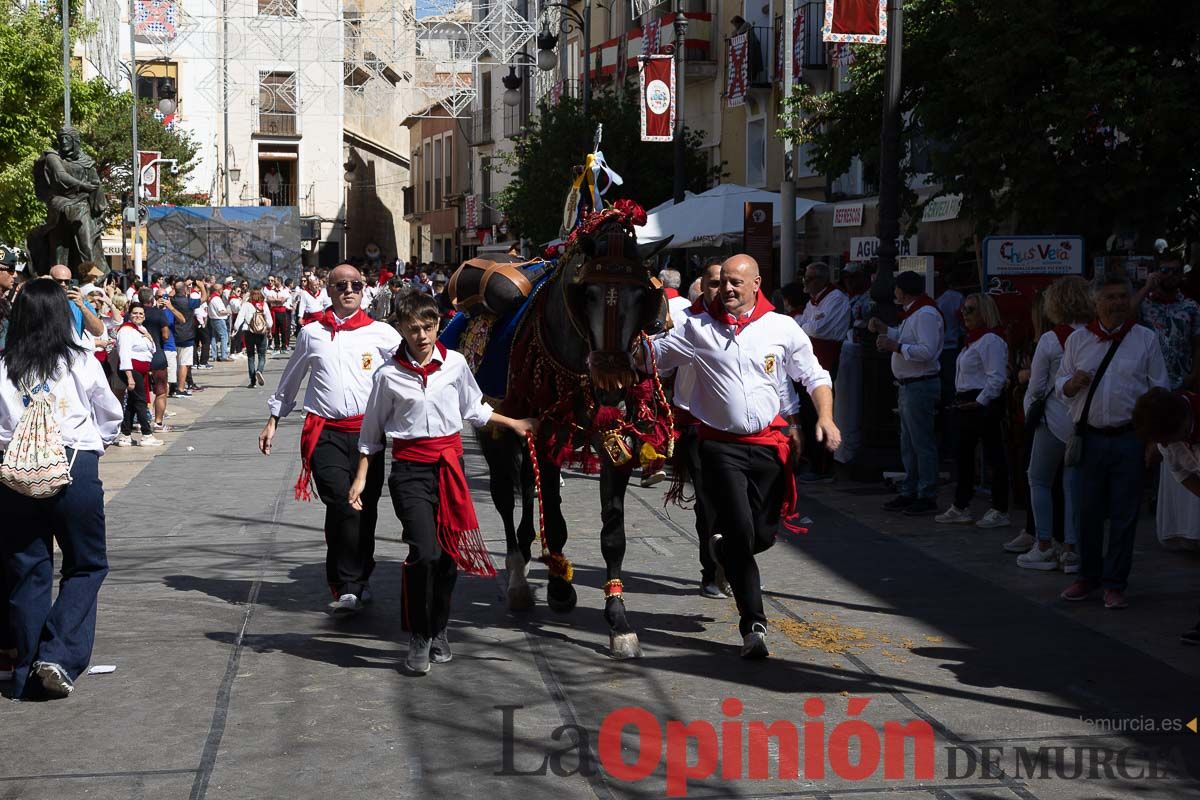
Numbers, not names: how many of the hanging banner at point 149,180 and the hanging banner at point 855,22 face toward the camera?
2

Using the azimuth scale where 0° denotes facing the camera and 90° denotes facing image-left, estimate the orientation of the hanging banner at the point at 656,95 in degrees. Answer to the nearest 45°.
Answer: approximately 0°

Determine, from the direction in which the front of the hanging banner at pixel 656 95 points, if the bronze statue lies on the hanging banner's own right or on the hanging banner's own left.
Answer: on the hanging banner's own right

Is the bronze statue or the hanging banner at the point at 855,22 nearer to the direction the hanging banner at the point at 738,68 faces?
the bronze statue

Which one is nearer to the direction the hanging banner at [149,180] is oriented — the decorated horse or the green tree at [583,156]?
the decorated horse

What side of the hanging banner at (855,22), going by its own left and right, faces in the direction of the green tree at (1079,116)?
left
